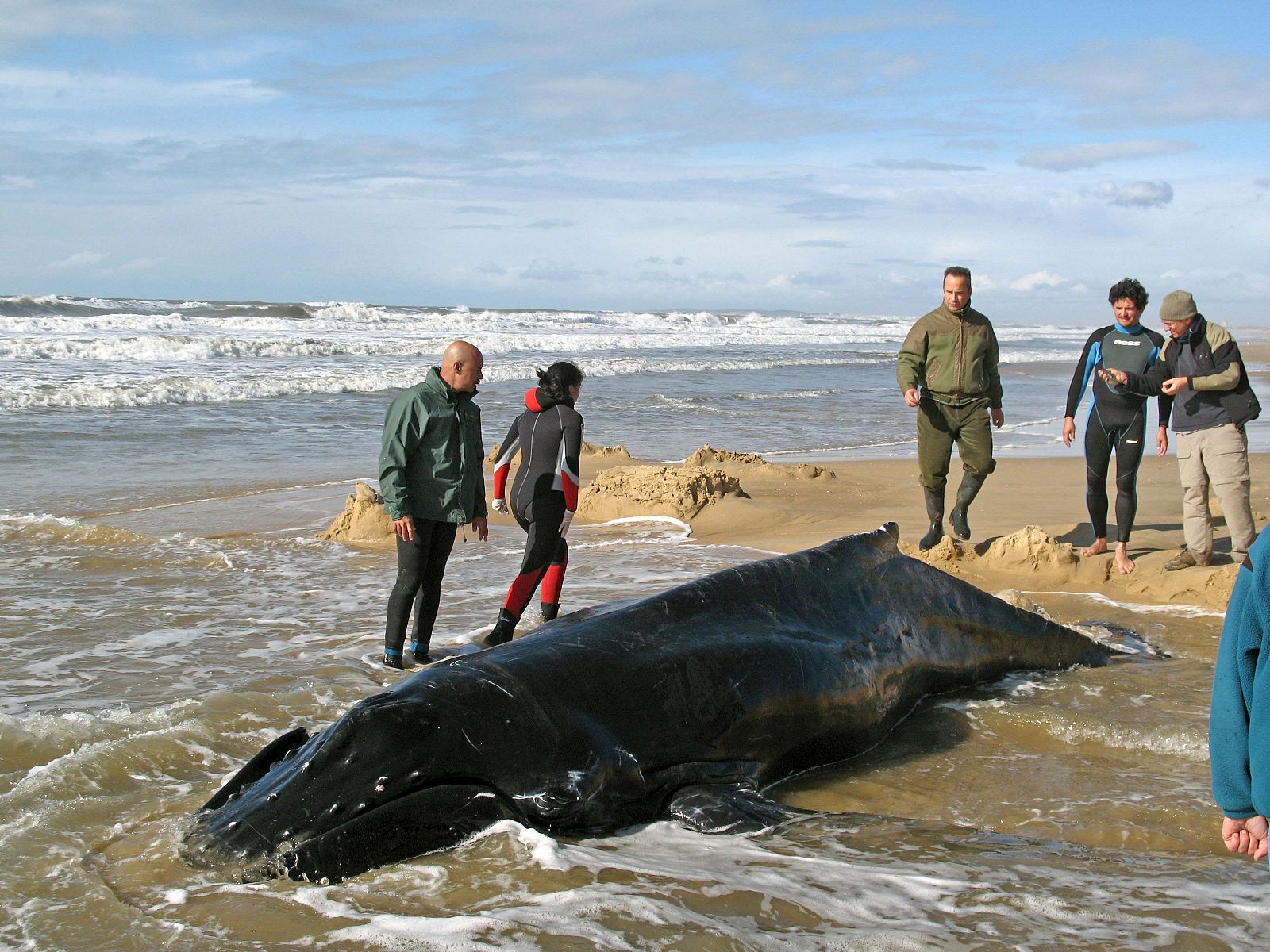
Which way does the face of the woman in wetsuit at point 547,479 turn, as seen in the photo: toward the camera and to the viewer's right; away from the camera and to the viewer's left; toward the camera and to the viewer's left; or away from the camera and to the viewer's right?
away from the camera and to the viewer's right

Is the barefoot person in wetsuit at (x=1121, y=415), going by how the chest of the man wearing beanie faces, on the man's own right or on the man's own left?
on the man's own right

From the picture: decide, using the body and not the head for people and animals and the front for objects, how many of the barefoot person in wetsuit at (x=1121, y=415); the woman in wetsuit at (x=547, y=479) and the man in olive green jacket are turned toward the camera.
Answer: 2

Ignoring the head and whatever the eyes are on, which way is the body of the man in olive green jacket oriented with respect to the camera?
toward the camera

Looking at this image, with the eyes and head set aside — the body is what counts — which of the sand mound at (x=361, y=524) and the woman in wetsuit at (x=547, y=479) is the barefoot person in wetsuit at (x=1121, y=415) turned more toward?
the woman in wetsuit

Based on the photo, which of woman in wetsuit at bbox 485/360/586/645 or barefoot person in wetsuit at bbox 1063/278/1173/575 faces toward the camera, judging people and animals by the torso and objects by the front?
barefoot person in wetsuit at bbox 1063/278/1173/575

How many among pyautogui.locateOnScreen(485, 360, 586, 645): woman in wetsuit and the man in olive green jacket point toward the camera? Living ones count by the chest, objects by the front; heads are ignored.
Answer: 1

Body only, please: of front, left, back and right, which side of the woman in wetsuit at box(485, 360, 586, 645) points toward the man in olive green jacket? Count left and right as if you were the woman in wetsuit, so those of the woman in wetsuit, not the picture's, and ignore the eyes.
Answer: front

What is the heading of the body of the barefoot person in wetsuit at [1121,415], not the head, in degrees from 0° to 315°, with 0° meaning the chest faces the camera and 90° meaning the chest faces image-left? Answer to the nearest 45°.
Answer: approximately 0°

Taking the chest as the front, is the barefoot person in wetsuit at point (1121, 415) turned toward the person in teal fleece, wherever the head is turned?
yes

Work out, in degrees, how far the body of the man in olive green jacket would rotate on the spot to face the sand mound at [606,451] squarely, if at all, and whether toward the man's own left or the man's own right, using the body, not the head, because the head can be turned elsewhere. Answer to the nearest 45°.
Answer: approximately 135° to the man's own right

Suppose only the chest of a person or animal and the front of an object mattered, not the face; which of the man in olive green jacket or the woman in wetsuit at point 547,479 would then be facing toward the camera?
the man in olive green jacket
